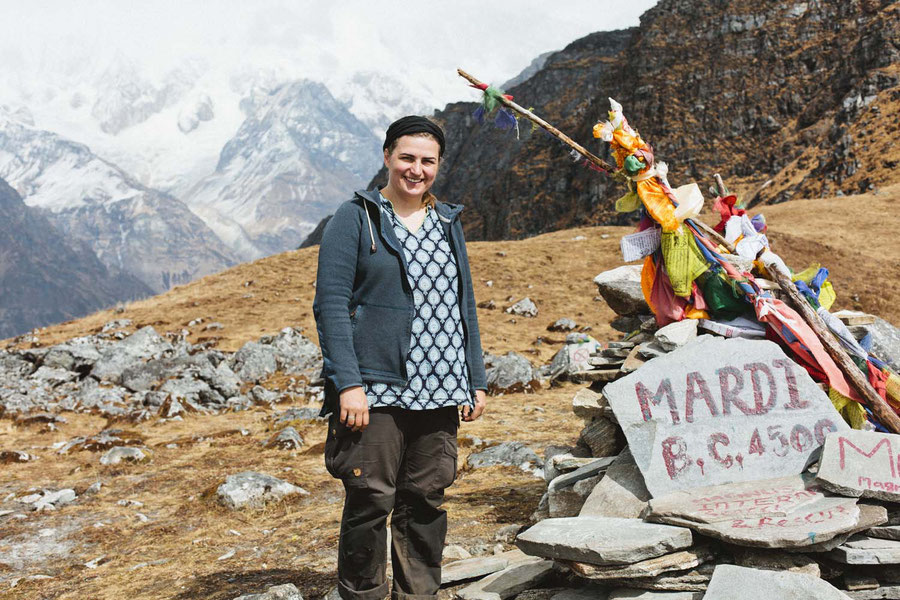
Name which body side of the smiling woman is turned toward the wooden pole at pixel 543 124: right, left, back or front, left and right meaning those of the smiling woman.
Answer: left

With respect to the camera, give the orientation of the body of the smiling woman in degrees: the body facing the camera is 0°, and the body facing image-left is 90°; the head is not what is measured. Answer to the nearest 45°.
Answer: approximately 315°

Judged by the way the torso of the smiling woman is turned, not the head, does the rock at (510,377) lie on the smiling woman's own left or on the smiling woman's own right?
on the smiling woman's own left

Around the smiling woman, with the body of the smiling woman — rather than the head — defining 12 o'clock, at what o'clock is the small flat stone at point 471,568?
The small flat stone is roughly at 8 o'clock from the smiling woman.

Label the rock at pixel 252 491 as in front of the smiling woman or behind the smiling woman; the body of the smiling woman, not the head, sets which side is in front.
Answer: behind

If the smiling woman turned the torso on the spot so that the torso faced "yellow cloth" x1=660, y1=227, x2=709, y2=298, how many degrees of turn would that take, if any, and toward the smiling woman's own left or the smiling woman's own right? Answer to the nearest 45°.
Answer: approximately 90° to the smiling woman's own left

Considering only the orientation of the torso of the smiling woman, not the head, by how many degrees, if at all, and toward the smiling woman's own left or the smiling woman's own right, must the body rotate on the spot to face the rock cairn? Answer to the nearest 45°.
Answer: approximately 45° to the smiling woman's own left

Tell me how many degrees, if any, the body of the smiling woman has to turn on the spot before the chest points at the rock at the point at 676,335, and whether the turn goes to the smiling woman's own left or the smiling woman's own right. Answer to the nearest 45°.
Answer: approximately 90° to the smiling woman's own left
